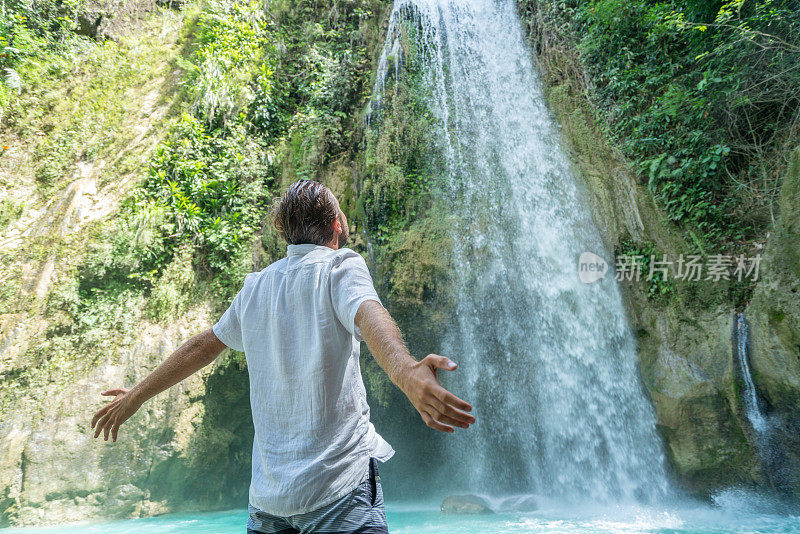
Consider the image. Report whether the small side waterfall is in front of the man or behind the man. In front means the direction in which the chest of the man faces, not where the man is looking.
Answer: in front

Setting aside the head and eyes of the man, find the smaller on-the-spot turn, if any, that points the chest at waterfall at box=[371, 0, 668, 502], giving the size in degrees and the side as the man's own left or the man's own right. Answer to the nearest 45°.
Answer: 0° — they already face it

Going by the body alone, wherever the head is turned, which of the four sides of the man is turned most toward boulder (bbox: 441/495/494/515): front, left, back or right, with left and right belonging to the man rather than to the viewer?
front

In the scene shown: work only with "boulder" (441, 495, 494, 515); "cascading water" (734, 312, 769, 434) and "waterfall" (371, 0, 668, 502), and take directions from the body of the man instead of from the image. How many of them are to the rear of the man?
0

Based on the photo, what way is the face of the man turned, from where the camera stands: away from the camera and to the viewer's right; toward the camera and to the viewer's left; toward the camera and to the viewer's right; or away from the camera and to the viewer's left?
away from the camera and to the viewer's right

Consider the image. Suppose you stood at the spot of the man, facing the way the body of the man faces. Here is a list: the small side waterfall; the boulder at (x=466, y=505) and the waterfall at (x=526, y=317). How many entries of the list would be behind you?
0

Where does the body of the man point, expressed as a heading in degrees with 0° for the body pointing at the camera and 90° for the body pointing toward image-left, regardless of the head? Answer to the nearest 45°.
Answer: approximately 225°

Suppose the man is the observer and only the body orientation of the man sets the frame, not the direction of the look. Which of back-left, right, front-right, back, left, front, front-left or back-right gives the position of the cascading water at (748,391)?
front
